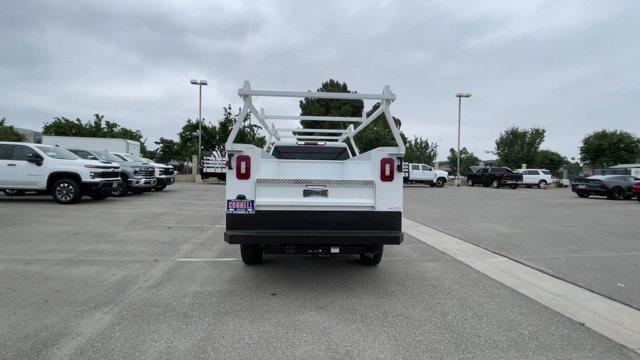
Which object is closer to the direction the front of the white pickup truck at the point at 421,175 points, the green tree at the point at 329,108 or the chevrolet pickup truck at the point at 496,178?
the chevrolet pickup truck

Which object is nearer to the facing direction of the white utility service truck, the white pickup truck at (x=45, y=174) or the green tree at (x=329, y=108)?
the green tree

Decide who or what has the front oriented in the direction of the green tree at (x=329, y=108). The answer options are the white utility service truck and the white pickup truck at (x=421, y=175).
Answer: the white utility service truck

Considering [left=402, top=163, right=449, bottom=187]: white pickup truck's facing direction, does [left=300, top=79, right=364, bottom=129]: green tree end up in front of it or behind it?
behind

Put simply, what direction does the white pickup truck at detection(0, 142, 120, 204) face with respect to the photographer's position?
facing the viewer and to the right of the viewer

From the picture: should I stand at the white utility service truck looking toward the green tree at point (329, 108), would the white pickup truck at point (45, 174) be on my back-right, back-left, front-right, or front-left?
front-left

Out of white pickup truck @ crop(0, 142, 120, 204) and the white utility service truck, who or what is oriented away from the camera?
the white utility service truck

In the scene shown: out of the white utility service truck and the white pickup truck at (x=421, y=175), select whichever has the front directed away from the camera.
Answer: the white utility service truck

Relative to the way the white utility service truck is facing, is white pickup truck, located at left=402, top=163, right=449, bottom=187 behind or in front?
in front

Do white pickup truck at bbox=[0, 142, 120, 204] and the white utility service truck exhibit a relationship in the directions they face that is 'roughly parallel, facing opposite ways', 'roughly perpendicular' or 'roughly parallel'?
roughly perpendicular

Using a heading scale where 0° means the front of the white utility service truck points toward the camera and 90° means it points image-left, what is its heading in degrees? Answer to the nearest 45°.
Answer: approximately 180°

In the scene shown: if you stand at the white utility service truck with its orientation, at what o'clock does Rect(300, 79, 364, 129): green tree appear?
The green tree is roughly at 12 o'clock from the white utility service truck.

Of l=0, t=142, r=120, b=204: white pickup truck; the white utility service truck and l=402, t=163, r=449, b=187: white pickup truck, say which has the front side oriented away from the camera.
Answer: the white utility service truck

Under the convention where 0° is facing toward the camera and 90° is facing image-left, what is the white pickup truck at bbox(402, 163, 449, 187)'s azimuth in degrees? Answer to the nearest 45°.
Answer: approximately 315°

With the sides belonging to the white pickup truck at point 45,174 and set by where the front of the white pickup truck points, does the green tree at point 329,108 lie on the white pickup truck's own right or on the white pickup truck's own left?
on the white pickup truck's own left

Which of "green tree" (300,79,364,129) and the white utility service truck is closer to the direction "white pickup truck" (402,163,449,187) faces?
the white utility service truck
